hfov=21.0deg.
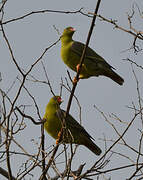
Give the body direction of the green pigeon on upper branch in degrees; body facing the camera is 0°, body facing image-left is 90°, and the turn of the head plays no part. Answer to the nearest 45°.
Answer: approximately 90°
